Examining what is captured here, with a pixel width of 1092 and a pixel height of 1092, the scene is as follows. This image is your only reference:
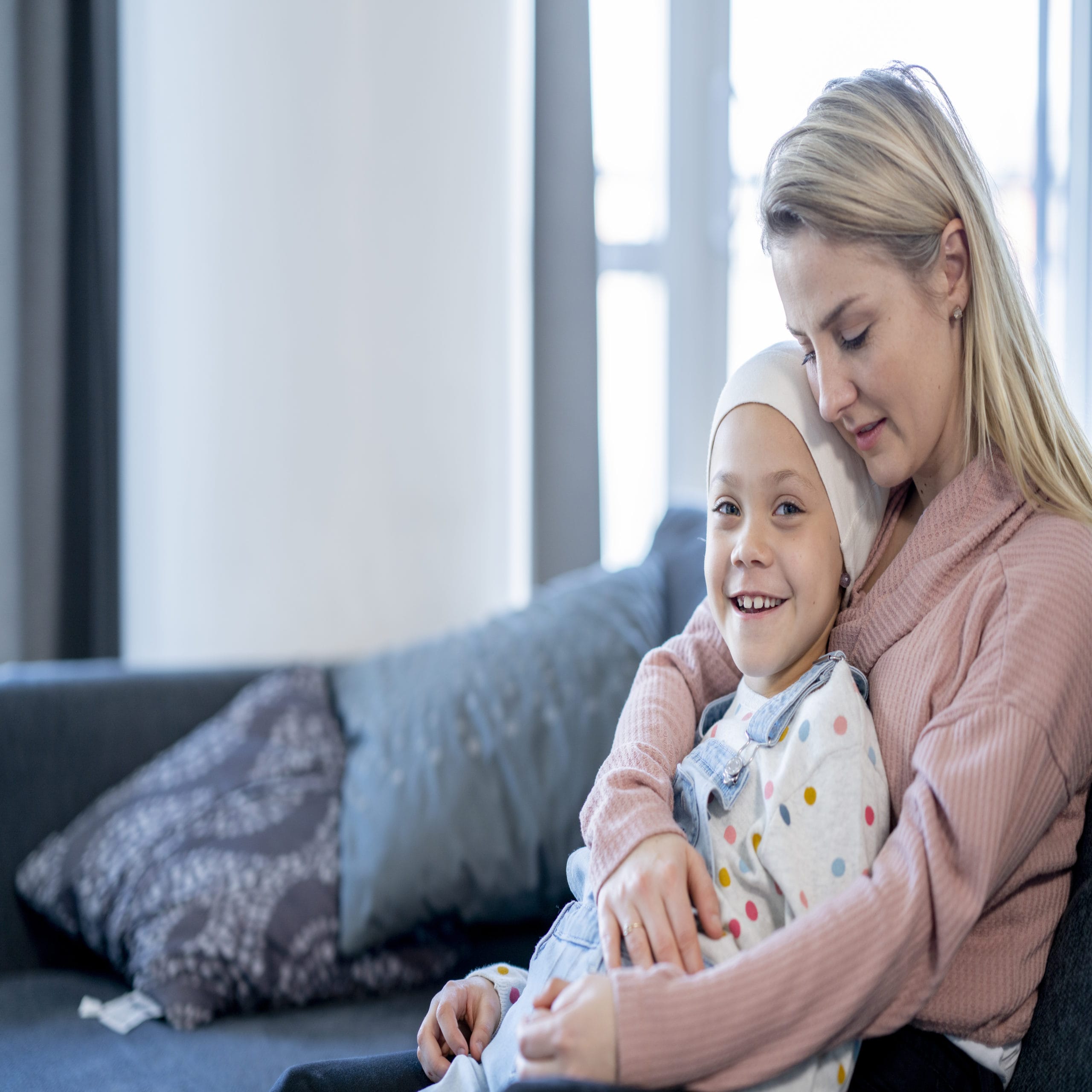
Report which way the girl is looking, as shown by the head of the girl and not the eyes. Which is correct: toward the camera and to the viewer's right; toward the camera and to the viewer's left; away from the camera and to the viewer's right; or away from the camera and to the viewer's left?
toward the camera and to the viewer's left

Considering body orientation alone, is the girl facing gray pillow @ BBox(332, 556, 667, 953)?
no

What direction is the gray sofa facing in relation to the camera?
toward the camera

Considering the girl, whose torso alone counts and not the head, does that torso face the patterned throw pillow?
no

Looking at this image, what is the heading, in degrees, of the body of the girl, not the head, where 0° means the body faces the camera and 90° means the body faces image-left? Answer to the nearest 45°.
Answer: approximately 45°
